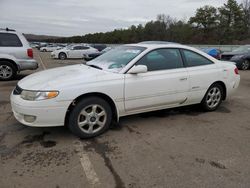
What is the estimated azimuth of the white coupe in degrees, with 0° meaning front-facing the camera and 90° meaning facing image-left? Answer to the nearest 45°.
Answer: approximately 45°

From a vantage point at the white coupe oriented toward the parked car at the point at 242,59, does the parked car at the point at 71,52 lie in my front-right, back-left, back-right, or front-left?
front-left

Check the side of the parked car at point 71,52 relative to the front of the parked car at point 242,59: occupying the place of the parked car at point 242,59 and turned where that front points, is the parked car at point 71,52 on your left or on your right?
on your right

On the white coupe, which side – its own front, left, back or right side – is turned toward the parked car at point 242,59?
back

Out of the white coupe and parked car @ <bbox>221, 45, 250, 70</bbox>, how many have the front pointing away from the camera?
0

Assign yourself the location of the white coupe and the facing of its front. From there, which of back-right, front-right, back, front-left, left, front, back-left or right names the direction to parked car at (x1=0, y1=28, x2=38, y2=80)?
right

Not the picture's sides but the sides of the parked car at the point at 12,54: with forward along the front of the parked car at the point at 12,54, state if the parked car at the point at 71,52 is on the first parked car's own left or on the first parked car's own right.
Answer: on the first parked car's own right

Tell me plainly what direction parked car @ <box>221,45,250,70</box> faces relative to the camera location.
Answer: facing the viewer and to the left of the viewer
